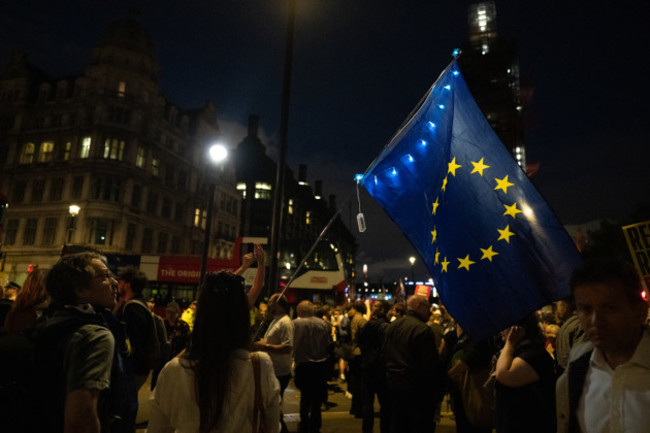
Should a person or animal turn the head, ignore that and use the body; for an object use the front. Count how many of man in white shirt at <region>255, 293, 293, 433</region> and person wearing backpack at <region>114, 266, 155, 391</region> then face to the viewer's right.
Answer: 0

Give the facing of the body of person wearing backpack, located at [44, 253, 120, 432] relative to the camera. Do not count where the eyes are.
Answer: to the viewer's right

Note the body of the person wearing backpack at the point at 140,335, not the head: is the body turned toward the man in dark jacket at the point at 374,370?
no

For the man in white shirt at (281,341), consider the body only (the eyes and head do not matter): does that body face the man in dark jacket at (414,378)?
no

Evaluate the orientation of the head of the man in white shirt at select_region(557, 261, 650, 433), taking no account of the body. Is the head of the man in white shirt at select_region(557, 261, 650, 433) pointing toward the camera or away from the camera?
toward the camera

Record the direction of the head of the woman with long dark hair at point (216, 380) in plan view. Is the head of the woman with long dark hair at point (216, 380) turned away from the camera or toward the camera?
away from the camera

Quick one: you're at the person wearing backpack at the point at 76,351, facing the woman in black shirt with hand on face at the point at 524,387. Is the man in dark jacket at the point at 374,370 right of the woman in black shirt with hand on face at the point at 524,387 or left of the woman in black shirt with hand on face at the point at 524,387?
left

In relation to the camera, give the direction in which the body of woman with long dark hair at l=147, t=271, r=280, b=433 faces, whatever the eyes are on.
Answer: away from the camera

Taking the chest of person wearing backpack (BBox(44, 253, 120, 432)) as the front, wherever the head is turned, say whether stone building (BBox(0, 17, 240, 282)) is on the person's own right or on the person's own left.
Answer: on the person's own left

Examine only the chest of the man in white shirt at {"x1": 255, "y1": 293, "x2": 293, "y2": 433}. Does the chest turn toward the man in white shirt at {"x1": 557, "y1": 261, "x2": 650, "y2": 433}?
no
